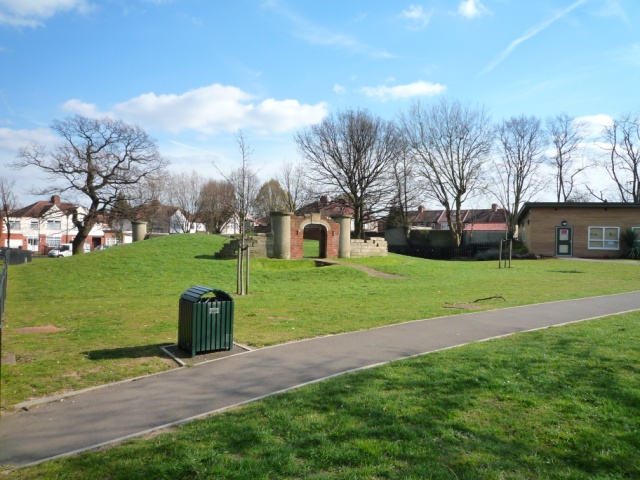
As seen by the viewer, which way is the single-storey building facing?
toward the camera

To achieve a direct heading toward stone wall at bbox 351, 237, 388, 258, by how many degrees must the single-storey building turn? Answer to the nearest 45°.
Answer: approximately 45° to its right

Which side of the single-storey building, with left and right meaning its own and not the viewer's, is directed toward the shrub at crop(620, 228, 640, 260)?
left

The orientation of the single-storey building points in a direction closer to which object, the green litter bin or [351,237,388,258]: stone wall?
the green litter bin

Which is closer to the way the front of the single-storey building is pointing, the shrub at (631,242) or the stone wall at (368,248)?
the stone wall

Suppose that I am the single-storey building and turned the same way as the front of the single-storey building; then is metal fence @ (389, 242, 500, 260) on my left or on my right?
on my right

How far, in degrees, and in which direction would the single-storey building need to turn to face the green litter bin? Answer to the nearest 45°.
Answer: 0° — it already faces it
